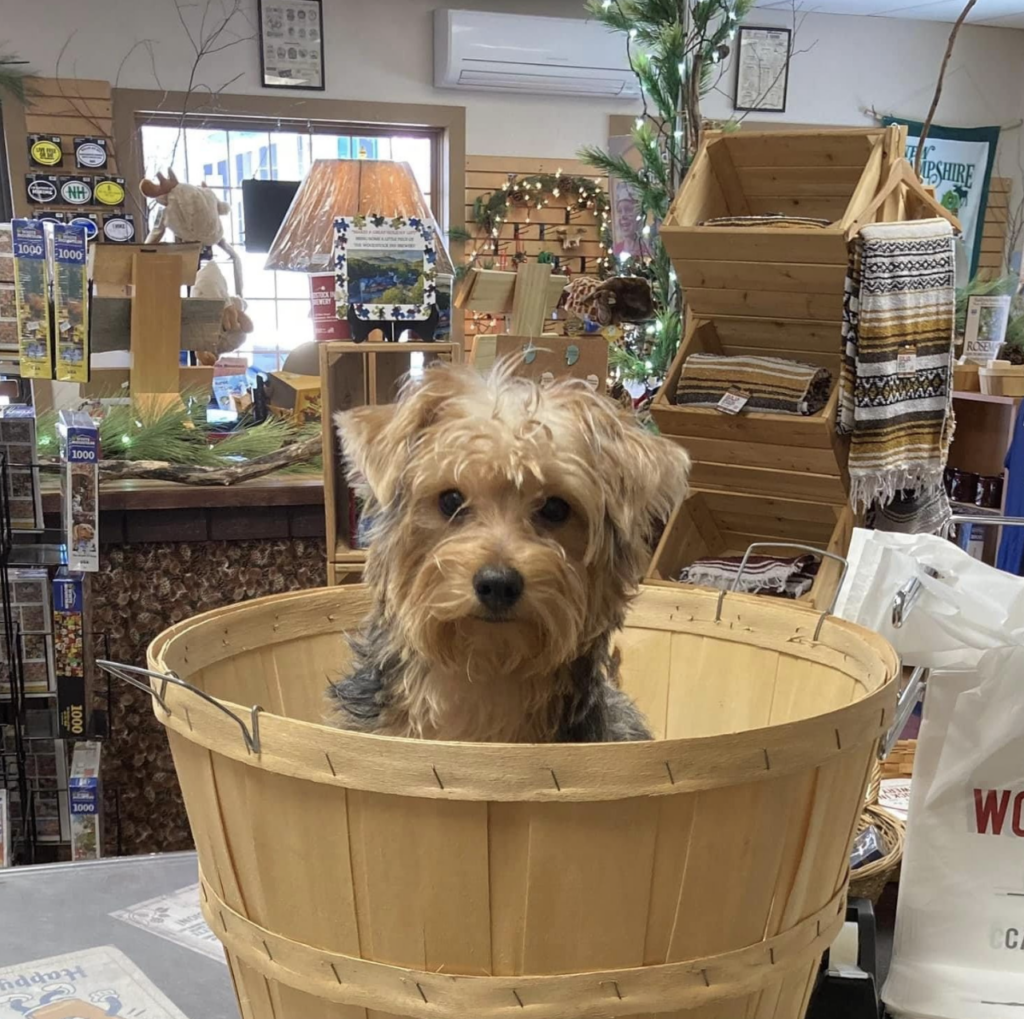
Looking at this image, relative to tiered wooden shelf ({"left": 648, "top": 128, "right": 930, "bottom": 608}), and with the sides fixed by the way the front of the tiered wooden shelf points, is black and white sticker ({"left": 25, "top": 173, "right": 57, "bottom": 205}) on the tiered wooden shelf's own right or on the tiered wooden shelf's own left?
on the tiered wooden shelf's own right

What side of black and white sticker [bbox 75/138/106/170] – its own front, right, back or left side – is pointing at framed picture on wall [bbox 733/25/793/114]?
left

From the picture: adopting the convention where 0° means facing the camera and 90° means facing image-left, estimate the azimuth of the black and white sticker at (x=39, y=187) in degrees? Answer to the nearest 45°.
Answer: approximately 0°

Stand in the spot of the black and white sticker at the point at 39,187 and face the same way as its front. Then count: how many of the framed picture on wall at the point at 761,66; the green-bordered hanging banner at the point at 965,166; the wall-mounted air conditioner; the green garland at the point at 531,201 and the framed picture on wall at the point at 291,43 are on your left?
5

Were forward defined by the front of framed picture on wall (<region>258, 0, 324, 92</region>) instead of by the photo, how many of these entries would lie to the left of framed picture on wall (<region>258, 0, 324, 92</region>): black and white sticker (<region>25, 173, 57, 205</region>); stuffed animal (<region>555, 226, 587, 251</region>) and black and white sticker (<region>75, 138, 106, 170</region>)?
1

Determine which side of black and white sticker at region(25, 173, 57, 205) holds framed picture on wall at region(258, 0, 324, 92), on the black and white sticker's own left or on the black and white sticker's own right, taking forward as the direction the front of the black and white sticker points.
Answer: on the black and white sticker's own left

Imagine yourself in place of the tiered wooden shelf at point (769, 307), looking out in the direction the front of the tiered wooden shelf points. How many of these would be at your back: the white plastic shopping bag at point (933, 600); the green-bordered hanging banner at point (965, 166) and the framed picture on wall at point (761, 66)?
2

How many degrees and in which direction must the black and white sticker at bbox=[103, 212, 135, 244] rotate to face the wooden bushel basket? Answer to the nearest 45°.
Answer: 0° — it already faces it

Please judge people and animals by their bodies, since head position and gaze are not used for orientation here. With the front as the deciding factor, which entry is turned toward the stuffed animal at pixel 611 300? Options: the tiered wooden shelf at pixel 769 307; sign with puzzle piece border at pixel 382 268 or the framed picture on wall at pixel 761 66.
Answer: the framed picture on wall
